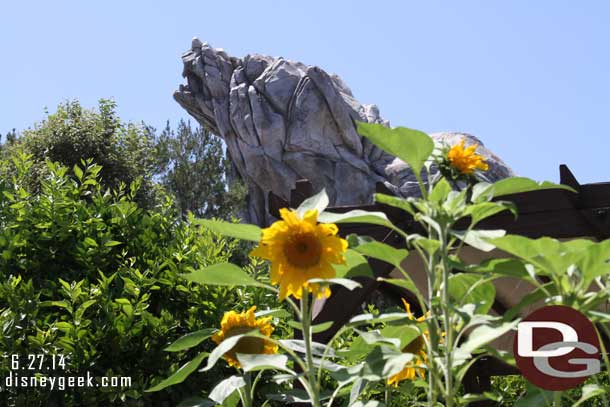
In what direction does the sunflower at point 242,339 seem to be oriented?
toward the camera

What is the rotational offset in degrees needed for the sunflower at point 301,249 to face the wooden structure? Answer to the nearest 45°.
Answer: approximately 135° to its left

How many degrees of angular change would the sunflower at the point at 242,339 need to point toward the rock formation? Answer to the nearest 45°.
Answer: approximately 180°

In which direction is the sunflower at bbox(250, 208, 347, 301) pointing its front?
toward the camera

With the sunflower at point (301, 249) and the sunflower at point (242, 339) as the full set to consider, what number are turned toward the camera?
2

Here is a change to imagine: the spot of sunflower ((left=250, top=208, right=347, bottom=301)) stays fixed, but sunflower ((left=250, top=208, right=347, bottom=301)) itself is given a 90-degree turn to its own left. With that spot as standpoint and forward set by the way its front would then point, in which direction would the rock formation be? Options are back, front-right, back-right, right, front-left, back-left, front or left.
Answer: left

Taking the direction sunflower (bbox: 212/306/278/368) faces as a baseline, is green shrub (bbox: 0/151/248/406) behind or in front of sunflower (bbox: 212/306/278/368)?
behind

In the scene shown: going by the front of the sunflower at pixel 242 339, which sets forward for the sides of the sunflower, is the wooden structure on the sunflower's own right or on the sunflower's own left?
on the sunflower's own left

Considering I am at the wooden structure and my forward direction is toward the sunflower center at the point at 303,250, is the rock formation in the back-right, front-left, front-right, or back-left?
back-right
